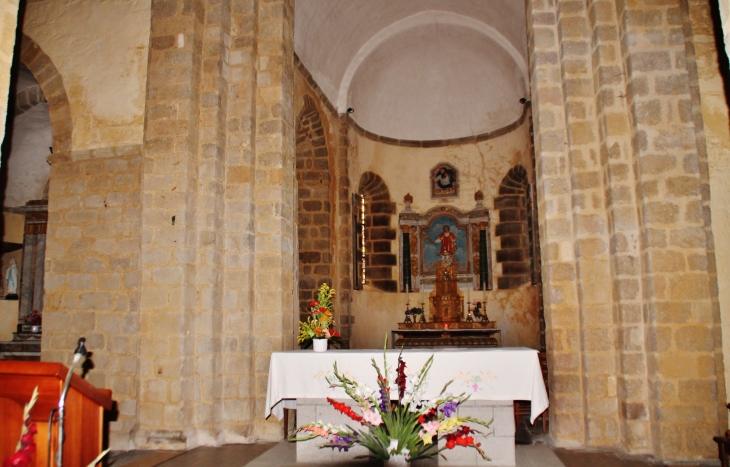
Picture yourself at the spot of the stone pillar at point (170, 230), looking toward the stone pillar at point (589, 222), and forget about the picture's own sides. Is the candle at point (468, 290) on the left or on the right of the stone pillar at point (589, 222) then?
left

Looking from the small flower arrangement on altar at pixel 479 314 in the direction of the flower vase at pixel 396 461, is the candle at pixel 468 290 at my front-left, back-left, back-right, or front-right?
back-right

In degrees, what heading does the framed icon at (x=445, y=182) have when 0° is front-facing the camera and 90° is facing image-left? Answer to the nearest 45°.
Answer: approximately 0°
